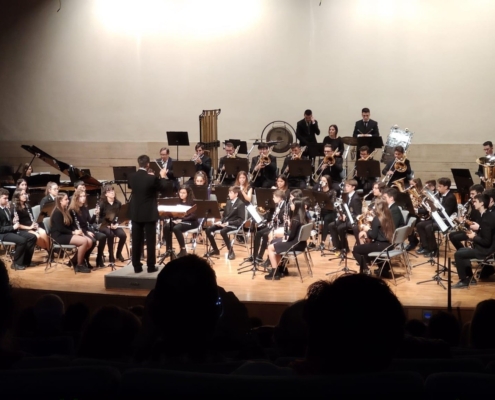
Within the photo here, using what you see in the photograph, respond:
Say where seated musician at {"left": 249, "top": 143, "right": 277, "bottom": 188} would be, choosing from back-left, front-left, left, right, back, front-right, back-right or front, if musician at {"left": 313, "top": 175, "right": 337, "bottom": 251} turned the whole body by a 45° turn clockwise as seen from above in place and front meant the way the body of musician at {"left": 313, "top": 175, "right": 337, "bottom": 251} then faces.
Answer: front-right

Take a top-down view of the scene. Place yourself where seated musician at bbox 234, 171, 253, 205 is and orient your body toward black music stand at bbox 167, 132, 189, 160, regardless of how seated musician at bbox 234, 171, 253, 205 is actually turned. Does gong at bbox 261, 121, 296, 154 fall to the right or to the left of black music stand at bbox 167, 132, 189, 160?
right

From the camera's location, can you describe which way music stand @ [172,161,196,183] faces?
facing away from the viewer

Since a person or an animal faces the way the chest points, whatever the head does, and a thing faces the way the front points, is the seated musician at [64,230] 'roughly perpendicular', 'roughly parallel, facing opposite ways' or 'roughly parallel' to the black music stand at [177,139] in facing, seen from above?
roughly perpendicular

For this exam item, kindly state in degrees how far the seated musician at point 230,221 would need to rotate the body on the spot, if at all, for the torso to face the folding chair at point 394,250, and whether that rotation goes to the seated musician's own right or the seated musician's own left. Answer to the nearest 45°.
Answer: approximately 90° to the seated musician's own left

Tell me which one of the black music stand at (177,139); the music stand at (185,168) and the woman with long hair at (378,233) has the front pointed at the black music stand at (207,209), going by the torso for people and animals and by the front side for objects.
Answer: the woman with long hair

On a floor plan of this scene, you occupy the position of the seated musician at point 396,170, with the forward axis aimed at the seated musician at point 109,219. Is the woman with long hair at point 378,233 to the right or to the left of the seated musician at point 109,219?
left

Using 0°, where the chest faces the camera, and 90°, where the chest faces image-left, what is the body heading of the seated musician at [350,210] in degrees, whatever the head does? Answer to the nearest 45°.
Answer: approximately 45°

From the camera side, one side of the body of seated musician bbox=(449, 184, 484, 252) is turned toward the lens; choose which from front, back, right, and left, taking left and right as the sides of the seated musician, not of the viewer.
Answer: left

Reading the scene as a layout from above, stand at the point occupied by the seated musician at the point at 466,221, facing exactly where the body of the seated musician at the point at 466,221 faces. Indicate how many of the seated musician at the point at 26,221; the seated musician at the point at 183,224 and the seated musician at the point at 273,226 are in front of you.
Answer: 3

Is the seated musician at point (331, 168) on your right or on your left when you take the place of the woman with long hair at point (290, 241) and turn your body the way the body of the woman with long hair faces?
on your right

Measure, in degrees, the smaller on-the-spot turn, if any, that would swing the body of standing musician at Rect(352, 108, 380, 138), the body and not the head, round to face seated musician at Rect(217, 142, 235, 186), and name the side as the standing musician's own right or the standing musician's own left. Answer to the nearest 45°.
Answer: approximately 45° to the standing musician's own right

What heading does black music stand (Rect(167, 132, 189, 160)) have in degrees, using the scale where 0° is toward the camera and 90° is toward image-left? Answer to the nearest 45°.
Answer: approximately 180°

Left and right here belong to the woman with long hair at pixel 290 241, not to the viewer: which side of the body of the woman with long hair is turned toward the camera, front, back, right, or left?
left

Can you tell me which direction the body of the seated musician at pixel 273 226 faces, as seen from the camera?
to the viewer's left

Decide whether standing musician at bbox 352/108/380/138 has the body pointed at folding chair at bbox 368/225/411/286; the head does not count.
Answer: yes
